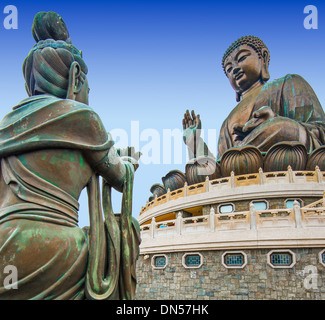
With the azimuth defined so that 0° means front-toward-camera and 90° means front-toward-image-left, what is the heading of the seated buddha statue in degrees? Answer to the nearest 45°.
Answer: approximately 45°

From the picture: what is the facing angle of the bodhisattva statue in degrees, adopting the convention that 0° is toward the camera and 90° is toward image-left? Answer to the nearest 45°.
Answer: approximately 225°
